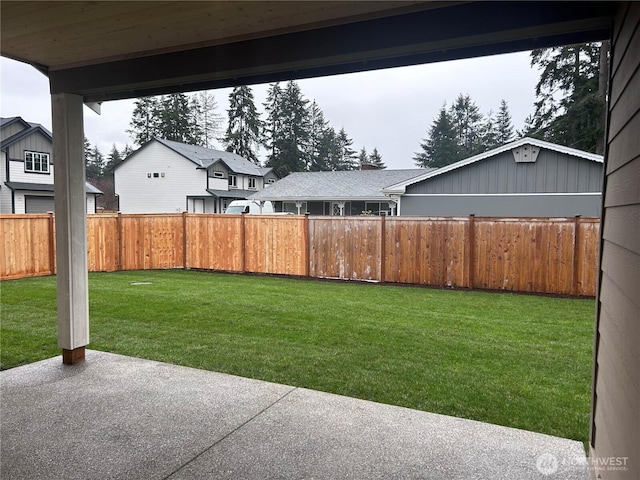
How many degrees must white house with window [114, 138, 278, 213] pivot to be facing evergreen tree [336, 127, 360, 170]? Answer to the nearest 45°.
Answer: approximately 90° to its left

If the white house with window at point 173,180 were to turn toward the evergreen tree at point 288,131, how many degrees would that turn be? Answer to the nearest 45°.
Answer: approximately 90° to its left

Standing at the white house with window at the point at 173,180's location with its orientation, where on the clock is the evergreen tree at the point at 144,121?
The evergreen tree is roughly at 7 o'clock from the white house with window.

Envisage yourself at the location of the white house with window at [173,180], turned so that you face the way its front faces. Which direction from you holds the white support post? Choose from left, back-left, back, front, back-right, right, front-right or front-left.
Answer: front-right

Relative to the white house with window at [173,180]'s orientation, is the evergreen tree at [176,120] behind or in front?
behind

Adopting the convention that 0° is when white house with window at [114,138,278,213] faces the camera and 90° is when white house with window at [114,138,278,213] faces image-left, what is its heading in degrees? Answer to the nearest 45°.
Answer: approximately 315°

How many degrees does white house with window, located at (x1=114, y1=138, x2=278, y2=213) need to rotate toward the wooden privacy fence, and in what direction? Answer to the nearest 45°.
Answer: approximately 45° to its right

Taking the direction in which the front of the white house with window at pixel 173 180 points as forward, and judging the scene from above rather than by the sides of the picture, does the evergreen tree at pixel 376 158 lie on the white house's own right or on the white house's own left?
on the white house's own left

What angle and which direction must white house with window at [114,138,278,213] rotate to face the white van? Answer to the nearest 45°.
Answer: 0° — it already faces it

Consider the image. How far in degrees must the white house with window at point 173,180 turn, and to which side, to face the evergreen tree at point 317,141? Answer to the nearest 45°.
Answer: approximately 90° to its left

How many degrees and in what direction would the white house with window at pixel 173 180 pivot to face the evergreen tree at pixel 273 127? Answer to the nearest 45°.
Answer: approximately 90° to its left
